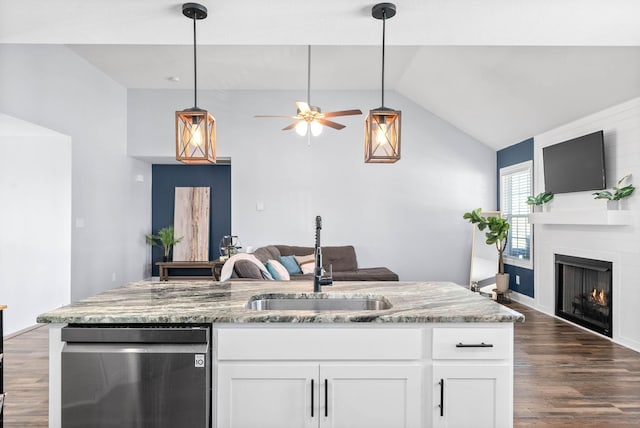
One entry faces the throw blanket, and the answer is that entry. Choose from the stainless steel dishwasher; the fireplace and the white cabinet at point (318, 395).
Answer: the fireplace

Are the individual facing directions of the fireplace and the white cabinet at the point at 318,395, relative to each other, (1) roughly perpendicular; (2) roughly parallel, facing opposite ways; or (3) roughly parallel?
roughly perpendicular

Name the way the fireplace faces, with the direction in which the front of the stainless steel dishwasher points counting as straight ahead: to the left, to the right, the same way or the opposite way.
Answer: to the right

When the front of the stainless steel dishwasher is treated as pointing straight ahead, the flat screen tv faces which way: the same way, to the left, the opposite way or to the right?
to the right

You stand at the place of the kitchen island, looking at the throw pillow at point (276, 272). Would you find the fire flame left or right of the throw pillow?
right

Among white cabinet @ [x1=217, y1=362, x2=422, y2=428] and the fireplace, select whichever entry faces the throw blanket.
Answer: the fireplace

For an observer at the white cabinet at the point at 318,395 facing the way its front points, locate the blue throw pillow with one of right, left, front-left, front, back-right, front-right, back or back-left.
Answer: back

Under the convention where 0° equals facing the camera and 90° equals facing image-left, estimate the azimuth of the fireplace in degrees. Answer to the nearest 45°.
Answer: approximately 45°

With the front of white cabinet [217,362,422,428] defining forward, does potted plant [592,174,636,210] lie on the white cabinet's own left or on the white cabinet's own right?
on the white cabinet's own left

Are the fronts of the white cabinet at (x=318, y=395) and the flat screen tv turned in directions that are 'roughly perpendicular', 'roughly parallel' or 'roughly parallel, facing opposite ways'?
roughly perpendicular

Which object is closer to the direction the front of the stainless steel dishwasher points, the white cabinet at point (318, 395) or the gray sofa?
the white cabinet

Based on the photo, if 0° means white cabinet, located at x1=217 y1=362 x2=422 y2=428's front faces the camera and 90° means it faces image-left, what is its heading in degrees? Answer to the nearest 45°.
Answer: approximately 0°

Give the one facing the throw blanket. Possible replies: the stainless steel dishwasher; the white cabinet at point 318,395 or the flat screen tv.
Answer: the flat screen tv

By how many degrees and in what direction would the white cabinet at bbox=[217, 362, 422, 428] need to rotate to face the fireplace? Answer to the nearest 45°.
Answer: approximately 135° to its left

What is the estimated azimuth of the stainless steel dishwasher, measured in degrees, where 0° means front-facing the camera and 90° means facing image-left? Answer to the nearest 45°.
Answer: approximately 0°
